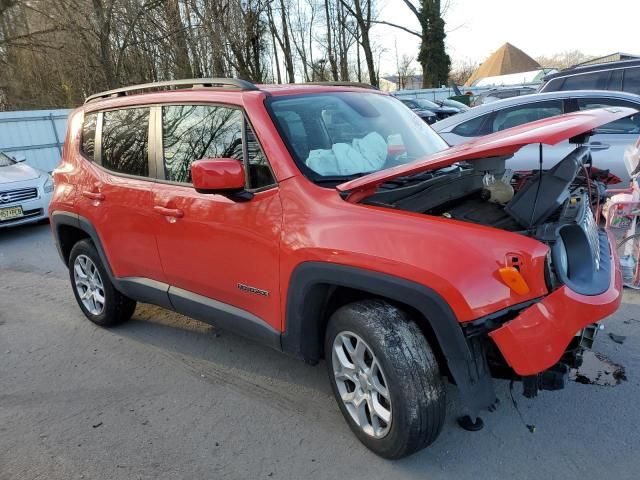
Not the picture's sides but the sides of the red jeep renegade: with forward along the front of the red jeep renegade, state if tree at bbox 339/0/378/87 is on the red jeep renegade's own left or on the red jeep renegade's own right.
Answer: on the red jeep renegade's own left

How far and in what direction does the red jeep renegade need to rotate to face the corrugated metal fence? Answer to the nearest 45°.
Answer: approximately 180°

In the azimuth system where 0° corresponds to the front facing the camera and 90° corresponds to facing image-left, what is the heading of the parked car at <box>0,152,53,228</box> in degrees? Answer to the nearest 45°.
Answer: approximately 315°

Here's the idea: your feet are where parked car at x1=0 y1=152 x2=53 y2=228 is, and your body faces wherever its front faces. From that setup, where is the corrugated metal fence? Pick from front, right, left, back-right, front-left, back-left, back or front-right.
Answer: back-left

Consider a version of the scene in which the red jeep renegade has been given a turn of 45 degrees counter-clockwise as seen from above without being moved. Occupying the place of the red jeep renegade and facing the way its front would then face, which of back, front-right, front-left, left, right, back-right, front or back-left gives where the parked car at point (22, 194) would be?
back-left

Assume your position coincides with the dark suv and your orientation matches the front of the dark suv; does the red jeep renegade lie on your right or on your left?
on your right

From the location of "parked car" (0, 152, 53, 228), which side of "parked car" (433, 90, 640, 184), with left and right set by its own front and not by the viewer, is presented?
back
